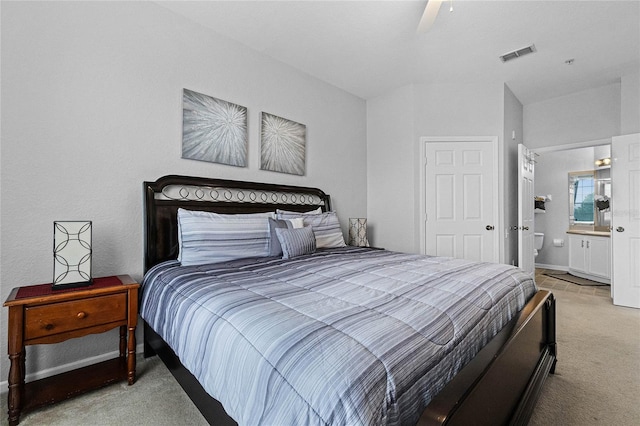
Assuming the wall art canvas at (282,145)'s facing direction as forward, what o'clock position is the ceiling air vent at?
The ceiling air vent is roughly at 11 o'clock from the wall art canvas.

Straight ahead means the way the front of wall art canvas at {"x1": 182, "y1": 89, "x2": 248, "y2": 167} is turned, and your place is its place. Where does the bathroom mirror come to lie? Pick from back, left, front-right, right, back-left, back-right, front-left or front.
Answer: front-left

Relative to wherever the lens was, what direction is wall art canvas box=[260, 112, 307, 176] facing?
facing the viewer and to the right of the viewer

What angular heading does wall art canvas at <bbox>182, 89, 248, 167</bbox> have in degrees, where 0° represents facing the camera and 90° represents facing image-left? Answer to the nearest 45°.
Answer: approximately 315°

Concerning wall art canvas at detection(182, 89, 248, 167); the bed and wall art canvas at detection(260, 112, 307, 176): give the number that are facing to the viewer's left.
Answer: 0

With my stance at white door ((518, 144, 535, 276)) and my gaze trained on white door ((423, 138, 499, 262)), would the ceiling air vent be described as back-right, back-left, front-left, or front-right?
front-left

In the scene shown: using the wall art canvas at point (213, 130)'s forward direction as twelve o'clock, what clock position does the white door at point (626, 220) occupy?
The white door is roughly at 11 o'clock from the wall art canvas.

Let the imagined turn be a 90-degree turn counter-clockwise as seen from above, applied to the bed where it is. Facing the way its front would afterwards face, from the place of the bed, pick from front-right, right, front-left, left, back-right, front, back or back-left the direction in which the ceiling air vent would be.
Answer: front

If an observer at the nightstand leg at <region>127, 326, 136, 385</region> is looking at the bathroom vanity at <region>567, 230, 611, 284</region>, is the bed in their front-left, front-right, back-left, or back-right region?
front-right

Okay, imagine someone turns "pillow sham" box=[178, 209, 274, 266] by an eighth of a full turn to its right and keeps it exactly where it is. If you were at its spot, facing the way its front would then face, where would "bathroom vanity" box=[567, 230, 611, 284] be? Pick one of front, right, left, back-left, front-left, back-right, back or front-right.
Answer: left

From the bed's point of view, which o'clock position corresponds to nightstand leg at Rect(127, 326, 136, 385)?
The nightstand leg is roughly at 5 o'clock from the bed.
